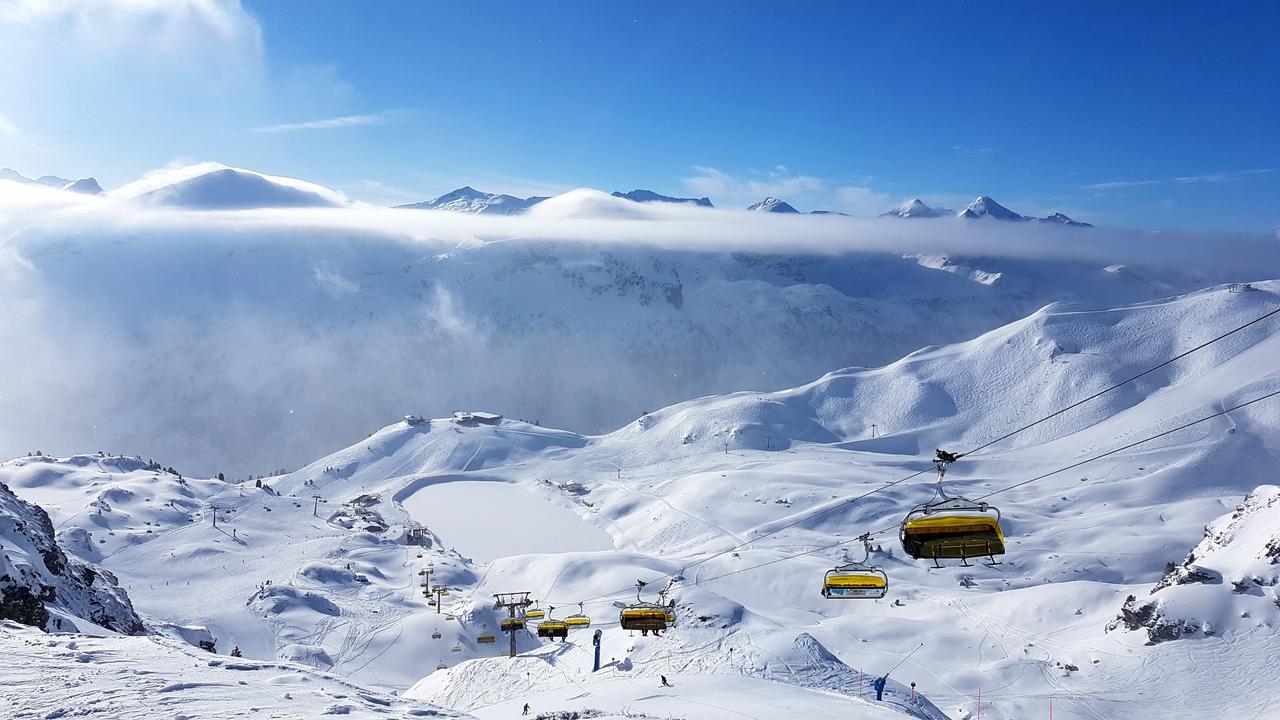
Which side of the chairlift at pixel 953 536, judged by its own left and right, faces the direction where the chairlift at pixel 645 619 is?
back

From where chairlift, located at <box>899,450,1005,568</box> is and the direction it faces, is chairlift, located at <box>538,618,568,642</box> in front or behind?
behind

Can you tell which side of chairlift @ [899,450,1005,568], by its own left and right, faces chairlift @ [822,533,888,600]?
back

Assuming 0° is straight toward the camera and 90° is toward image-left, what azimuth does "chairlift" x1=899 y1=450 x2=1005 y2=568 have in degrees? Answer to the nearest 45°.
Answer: approximately 315°
